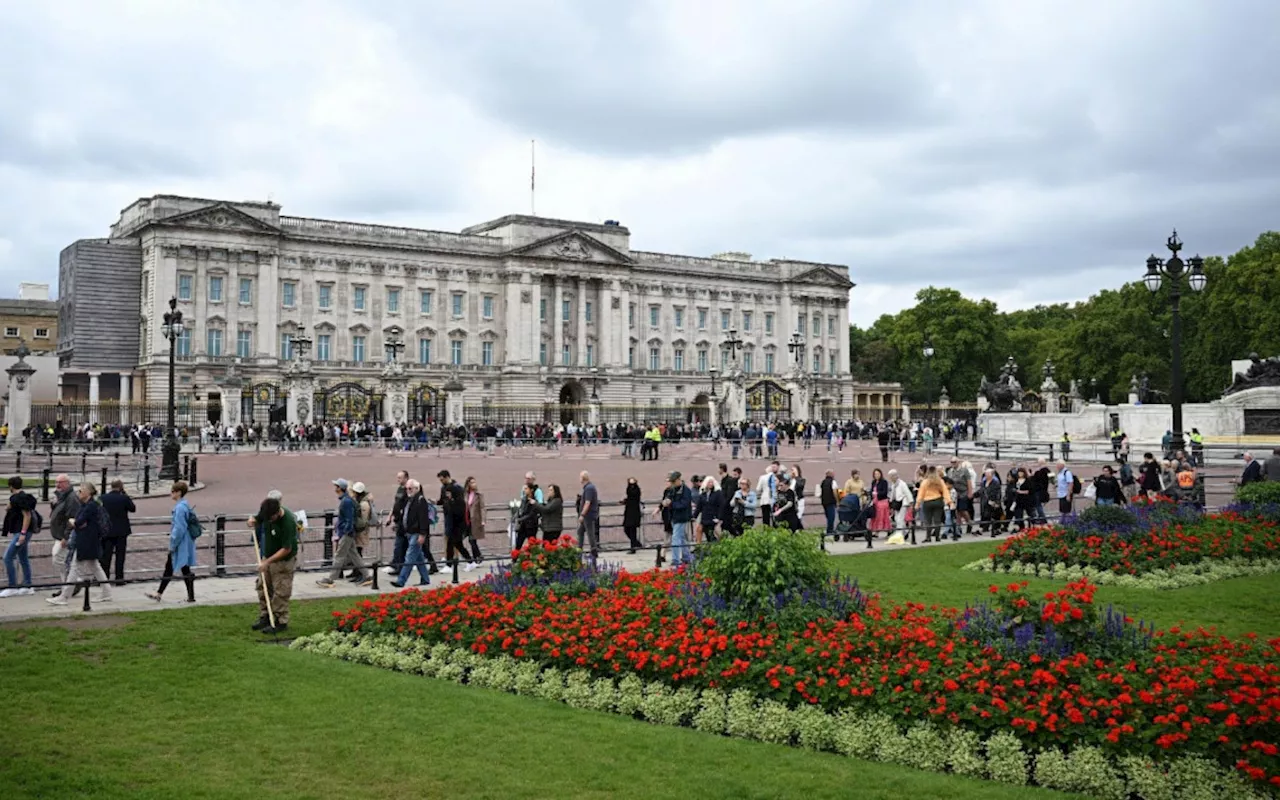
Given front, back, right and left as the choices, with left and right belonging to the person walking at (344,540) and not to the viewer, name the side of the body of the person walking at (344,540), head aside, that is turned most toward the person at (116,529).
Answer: front

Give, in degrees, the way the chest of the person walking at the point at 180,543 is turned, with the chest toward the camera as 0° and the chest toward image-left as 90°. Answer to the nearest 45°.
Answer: approximately 90°

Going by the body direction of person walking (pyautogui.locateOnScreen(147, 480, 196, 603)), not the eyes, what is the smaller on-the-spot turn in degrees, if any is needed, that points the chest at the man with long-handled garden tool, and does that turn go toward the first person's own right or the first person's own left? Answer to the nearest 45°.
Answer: approximately 90° to the first person's own left

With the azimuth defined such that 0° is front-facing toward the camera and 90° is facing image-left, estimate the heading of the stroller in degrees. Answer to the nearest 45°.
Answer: approximately 45°

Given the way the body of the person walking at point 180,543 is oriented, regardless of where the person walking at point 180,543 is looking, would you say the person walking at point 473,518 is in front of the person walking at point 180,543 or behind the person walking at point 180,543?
behind

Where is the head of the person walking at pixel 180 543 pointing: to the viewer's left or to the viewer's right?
to the viewer's left

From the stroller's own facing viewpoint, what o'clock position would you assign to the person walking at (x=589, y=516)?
The person walking is roughly at 12 o'clock from the stroller.

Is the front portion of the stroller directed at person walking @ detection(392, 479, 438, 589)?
yes

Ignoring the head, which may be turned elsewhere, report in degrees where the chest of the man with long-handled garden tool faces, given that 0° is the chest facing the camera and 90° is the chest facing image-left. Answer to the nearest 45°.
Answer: approximately 45°

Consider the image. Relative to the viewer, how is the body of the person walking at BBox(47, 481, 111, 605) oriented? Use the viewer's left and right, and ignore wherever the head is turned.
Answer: facing to the left of the viewer

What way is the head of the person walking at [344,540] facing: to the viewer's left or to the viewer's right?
to the viewer's left

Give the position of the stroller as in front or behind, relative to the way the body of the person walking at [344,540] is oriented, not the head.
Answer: behind

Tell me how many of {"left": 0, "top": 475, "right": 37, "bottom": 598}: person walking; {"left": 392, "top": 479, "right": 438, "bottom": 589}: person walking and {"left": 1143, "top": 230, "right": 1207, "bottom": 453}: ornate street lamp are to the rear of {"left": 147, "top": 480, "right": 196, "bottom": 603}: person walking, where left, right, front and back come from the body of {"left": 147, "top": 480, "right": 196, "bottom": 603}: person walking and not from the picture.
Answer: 2

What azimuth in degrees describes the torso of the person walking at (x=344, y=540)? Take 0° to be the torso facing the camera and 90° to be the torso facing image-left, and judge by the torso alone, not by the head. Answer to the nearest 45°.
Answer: approximately 90°
